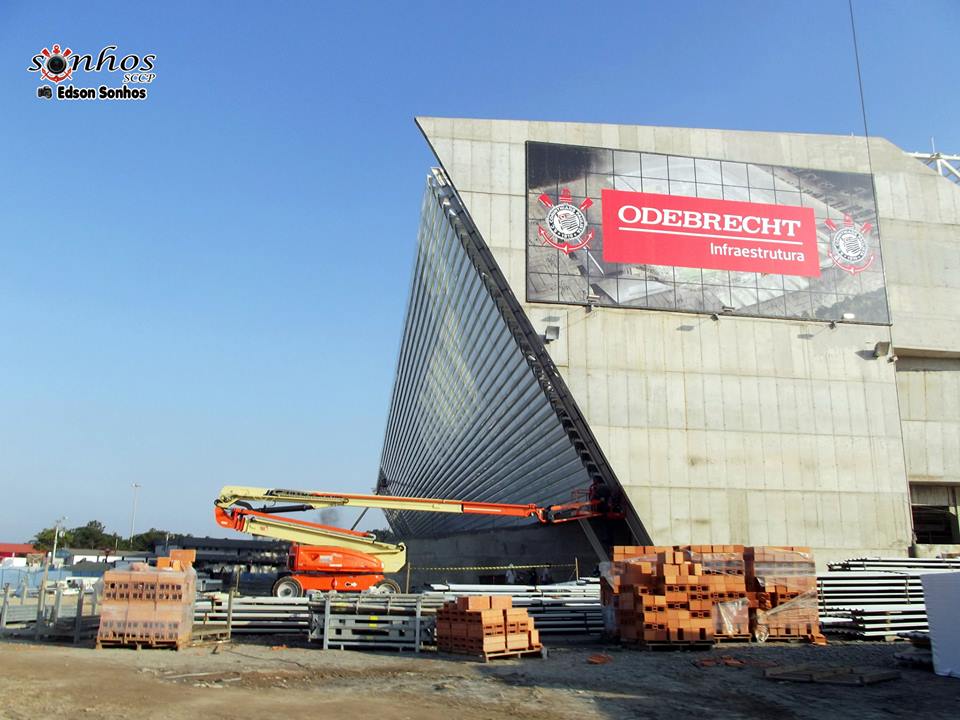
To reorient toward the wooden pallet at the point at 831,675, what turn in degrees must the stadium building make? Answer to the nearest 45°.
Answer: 0° — it already faces it

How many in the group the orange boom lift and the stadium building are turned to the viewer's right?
1

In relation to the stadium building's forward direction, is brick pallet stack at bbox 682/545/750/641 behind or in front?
in front

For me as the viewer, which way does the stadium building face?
facing the viewer

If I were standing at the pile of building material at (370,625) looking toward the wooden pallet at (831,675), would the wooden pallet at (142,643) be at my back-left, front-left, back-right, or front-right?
back-right

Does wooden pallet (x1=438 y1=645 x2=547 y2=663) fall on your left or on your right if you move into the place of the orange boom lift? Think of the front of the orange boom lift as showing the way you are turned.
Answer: on your right

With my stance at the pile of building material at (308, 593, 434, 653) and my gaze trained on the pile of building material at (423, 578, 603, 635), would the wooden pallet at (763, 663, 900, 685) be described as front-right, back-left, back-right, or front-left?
front-right

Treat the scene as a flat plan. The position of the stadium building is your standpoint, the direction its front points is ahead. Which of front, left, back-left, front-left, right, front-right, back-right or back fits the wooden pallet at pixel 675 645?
front

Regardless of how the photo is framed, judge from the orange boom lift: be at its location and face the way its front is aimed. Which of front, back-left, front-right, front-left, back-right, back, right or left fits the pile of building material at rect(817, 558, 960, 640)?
front

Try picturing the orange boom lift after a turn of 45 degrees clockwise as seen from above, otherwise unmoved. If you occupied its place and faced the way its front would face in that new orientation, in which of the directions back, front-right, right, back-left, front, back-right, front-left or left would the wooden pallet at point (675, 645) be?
front

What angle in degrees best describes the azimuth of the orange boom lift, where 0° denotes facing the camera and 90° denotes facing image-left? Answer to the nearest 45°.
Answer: approximately 270°

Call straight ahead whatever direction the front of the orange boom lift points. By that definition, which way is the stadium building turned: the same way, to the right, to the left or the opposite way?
to the right

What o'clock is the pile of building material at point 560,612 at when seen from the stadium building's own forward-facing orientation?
The pile of building material is roughly at 1 o'clock from the stadium building.

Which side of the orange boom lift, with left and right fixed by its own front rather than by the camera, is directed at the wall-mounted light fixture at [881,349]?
front

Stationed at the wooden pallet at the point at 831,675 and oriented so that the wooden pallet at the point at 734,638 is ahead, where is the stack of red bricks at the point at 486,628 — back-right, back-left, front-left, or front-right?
front-left

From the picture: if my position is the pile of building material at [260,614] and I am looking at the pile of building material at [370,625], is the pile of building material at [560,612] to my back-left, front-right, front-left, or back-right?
front-left

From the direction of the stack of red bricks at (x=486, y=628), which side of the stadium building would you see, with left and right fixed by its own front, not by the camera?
front
